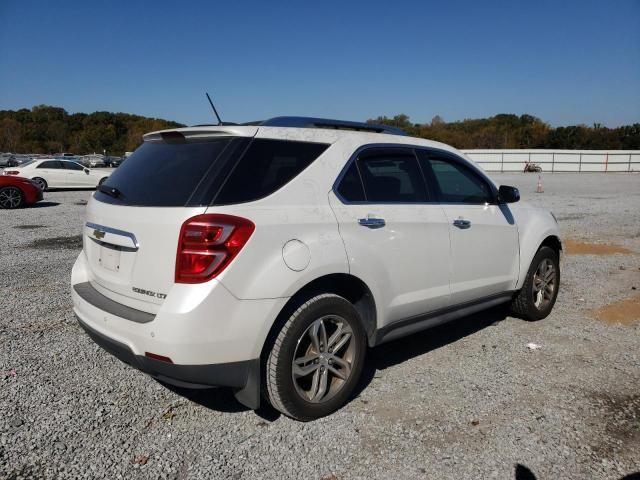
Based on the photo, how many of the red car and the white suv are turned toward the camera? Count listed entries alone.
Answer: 0

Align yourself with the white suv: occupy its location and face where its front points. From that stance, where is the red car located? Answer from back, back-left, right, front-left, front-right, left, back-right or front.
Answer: left

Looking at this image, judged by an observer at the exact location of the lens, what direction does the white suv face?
facing away from the viewer and to the right of the viewer
